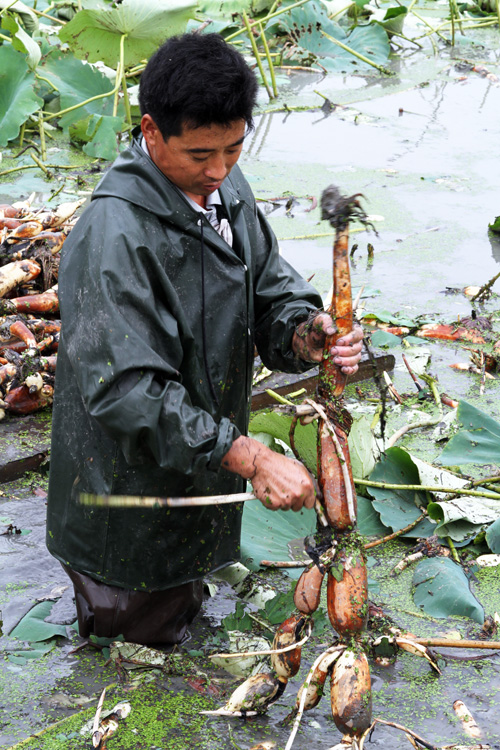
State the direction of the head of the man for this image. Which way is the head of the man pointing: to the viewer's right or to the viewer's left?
to the viewer's right

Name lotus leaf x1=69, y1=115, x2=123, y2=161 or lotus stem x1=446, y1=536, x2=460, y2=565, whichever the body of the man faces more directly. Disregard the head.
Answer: the lotus stem

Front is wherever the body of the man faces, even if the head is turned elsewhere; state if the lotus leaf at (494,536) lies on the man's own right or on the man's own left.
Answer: on the man's own left

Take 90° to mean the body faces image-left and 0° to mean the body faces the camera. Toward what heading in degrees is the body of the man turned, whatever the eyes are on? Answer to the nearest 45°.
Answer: approximately 315°

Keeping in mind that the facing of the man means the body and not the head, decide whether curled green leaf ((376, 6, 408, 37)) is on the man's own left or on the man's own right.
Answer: on the man's own left

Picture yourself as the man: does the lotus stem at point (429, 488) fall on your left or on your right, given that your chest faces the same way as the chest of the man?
on your left
